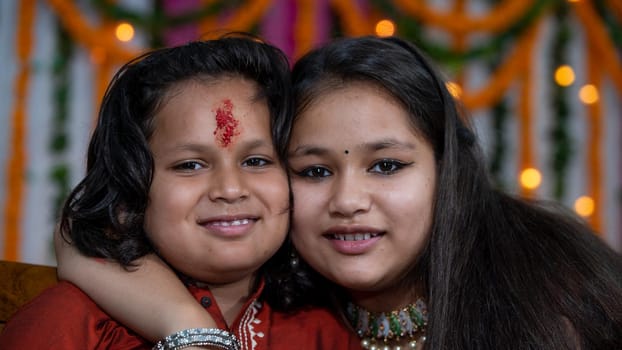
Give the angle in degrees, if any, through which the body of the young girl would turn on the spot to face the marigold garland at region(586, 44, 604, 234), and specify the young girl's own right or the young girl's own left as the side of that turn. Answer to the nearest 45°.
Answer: approximately 180°

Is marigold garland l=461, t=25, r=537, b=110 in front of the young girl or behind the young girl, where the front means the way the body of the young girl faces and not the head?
behind

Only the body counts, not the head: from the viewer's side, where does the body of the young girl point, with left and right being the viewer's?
facing the viewer and to the left of the viewer

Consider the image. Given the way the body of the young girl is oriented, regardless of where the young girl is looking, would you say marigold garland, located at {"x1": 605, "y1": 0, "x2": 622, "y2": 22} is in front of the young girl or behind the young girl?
behind

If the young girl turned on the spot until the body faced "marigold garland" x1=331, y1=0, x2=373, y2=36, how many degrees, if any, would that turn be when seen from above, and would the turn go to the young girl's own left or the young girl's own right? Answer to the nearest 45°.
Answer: approximately 135° to the young girl's own right

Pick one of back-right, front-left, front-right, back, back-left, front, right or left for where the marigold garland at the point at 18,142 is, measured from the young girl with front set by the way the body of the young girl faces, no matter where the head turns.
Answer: right

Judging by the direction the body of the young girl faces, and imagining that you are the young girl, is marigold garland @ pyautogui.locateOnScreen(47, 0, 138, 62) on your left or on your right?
on your right

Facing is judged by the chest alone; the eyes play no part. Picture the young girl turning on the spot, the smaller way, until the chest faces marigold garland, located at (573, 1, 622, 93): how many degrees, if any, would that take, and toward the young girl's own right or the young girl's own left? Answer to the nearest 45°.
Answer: approximately 180°
